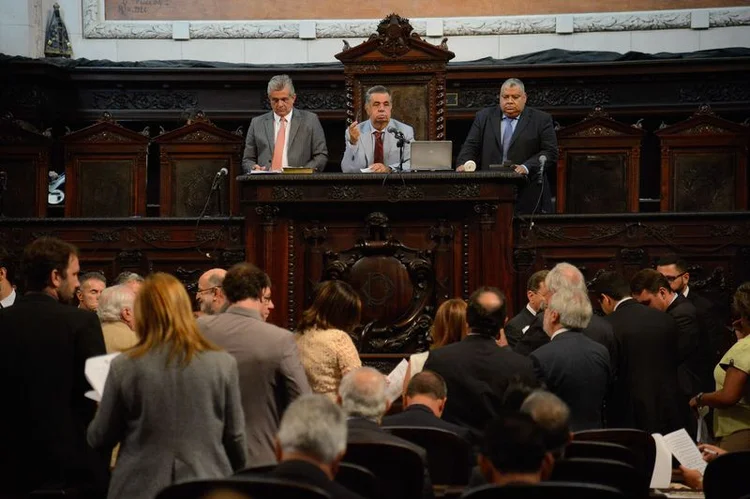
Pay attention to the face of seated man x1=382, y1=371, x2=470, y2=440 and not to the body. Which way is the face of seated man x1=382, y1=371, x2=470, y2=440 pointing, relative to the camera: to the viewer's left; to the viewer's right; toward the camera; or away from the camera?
away from the camera

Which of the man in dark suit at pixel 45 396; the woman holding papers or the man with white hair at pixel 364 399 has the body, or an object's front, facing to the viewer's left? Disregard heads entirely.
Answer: the woman holding papers

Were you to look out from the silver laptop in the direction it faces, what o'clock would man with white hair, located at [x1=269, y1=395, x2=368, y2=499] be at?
The man with white hair is roughly at 6 o'clock from the silver laptop.

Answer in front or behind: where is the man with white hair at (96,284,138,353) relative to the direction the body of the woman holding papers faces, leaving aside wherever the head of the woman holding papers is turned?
in front

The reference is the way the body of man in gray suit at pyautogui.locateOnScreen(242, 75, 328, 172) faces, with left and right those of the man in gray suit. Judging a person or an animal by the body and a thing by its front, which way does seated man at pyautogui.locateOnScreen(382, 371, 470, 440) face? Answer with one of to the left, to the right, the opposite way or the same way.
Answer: the opposite way

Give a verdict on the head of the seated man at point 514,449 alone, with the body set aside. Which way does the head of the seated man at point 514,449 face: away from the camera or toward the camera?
away from the camera

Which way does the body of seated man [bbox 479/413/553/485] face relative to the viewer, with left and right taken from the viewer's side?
facing away from the viewer

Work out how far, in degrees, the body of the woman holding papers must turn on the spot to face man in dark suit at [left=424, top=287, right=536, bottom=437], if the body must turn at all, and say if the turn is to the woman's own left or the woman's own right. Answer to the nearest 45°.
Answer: approximately 45° to the woman's own left

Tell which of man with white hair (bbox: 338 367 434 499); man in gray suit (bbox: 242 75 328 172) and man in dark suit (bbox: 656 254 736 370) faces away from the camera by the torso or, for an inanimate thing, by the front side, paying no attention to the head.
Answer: the man with white hair

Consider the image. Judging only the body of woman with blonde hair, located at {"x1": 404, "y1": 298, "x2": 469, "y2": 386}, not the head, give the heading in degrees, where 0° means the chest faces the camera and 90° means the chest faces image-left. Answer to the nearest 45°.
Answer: approximately 180°

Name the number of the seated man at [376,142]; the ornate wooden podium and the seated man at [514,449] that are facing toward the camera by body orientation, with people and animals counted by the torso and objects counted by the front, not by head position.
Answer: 2

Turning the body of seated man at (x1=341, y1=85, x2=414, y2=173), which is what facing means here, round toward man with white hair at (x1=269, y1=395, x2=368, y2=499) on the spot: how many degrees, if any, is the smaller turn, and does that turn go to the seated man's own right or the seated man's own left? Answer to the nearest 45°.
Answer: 0° — they already face them

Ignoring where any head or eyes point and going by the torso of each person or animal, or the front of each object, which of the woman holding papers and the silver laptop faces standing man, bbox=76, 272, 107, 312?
the woman holding papers

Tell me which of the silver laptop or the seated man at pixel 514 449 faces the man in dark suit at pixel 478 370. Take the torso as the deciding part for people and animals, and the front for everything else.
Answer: the seated man

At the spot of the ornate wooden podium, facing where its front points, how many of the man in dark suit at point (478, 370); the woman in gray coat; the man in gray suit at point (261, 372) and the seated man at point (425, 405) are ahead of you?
4
